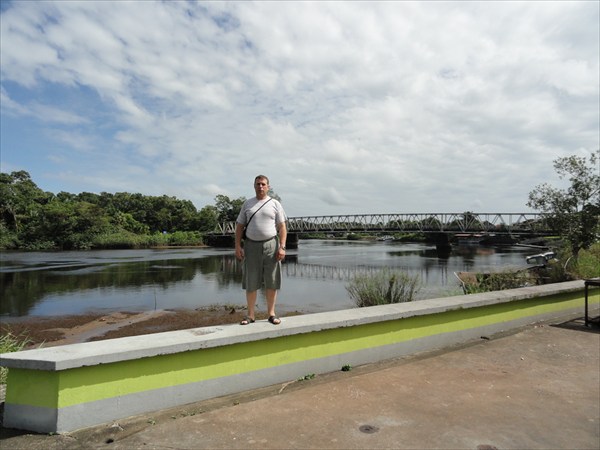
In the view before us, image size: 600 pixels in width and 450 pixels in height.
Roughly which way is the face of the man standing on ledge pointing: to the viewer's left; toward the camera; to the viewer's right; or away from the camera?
toward the camera

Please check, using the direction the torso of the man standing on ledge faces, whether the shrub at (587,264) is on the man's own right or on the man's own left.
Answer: on the man's own left

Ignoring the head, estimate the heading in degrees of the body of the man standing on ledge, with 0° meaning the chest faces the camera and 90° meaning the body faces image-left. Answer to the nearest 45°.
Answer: approximately 0°

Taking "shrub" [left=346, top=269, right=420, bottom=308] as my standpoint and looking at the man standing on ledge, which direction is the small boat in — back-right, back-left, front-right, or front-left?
back-left

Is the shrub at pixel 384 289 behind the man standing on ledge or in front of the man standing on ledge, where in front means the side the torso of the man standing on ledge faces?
behind

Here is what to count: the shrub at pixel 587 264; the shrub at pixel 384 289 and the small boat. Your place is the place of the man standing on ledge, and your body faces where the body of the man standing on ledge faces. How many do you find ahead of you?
0

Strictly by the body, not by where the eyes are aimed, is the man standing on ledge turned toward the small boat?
no
